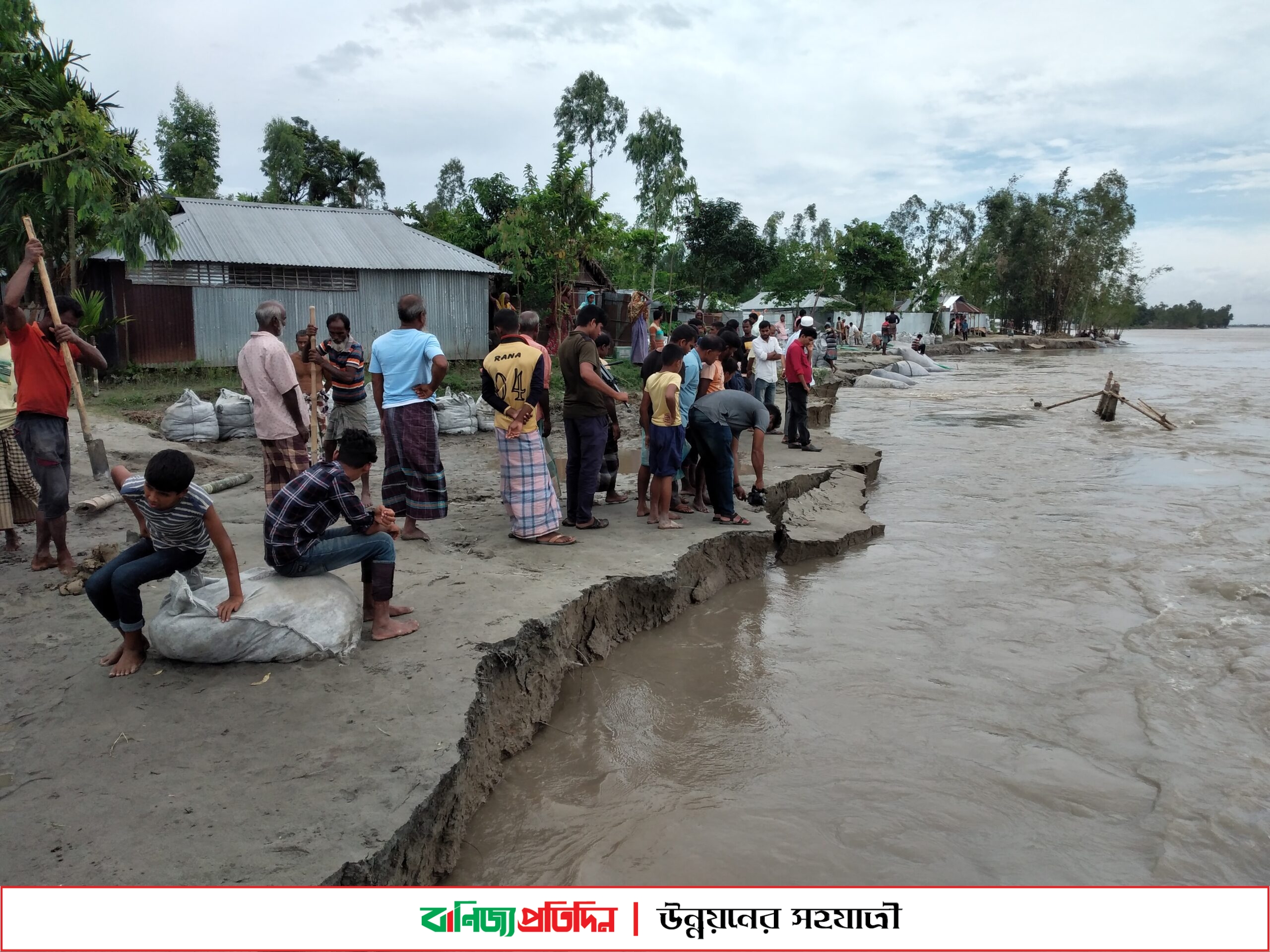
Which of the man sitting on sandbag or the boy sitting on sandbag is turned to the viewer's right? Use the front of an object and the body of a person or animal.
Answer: the man sitting on sandbag

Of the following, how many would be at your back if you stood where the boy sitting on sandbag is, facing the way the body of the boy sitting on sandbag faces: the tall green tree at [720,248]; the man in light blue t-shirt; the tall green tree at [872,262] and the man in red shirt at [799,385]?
4

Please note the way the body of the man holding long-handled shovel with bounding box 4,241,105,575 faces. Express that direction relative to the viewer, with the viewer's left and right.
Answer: facing the viewer and to the right of the viewer

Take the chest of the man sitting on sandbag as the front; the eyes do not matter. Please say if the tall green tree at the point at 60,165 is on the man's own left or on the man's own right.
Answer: on the man's own left

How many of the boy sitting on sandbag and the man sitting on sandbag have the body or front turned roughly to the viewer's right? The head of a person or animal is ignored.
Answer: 1

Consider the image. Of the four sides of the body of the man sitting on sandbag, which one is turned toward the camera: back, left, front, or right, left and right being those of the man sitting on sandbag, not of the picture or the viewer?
right

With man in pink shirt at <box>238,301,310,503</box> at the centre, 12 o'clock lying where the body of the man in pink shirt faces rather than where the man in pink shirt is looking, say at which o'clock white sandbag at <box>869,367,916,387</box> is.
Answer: The white sandbag is roughly at 12 o'clock from the man in pink shirt.

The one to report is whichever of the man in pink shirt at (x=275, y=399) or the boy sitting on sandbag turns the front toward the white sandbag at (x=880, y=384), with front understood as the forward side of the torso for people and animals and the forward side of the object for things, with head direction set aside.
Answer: the man in pink shirt

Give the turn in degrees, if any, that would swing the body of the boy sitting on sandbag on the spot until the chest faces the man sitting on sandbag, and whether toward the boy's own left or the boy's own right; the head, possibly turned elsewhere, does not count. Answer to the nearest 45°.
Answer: approximately 135° to the boy's own left

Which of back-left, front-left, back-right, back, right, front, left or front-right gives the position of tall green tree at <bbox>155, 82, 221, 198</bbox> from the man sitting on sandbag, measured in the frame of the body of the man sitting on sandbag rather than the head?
left

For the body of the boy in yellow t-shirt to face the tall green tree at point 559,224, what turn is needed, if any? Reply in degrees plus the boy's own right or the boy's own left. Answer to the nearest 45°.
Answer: approximately 45° to the boy's own left

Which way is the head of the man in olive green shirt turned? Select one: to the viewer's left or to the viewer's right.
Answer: to the viewer's right
